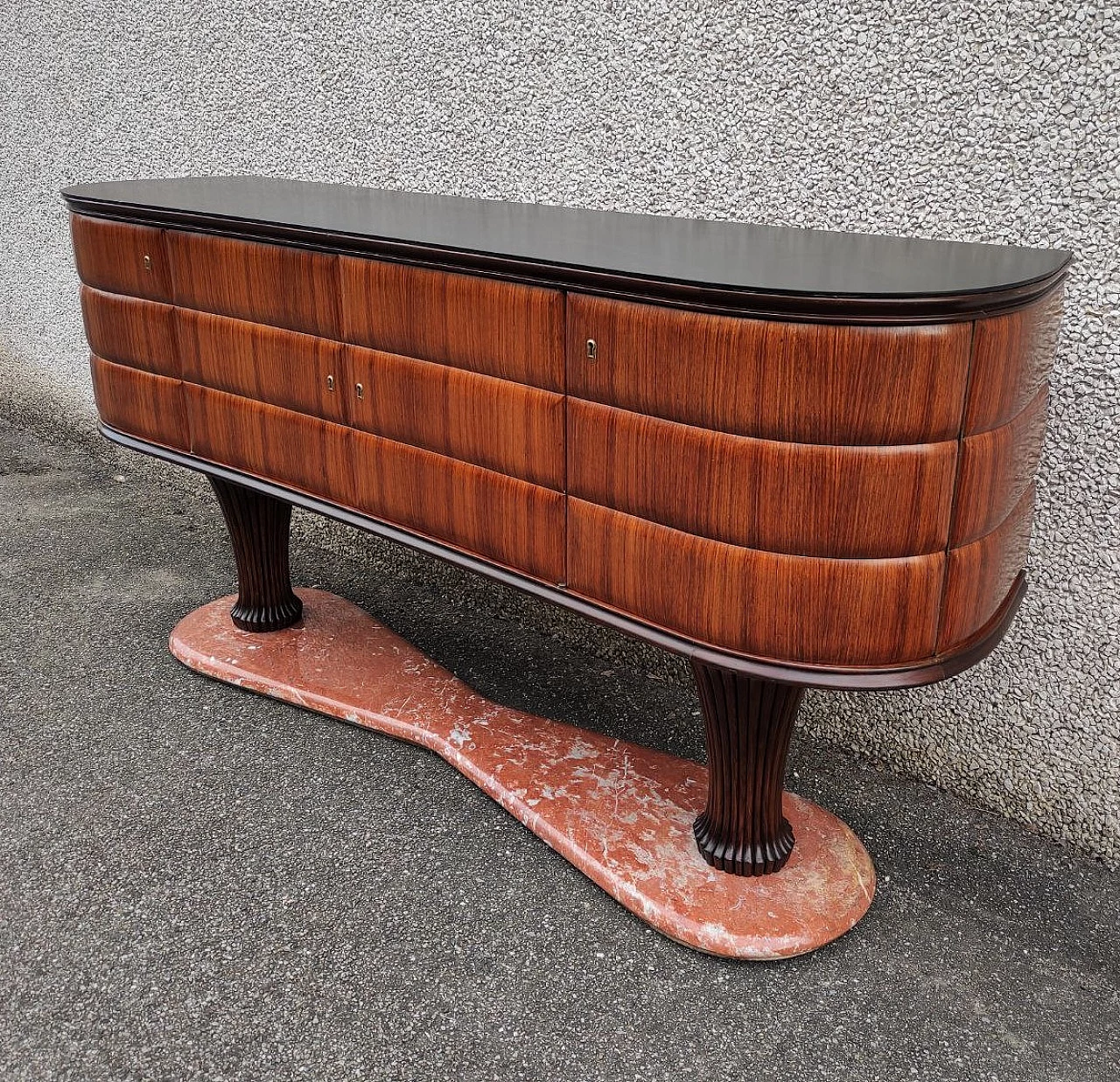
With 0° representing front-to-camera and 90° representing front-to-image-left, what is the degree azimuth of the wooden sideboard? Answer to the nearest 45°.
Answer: approximately 45°
